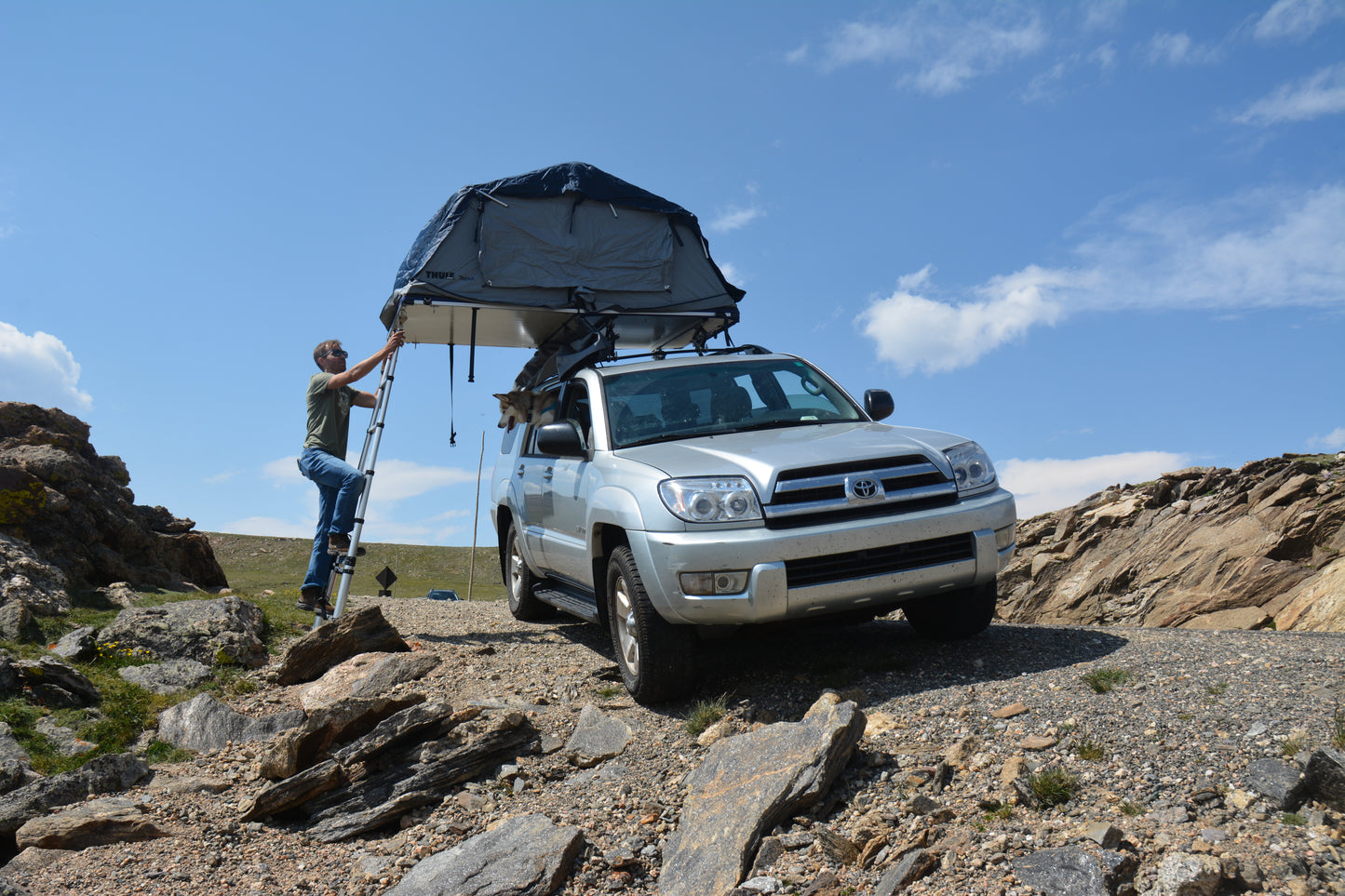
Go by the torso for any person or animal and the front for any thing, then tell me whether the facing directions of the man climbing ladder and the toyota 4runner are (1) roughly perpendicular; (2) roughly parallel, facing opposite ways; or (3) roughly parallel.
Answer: roughly perpendicular

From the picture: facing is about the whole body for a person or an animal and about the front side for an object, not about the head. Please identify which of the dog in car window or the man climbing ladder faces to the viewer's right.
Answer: the man climbing ladder

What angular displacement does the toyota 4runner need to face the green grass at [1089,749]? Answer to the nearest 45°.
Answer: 0° — it already faces it

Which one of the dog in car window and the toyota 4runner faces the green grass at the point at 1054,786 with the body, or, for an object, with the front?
the toyota 4runner

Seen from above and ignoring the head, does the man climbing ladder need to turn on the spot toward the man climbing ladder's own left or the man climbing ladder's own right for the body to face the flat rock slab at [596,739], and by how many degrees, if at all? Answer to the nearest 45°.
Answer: approximately 90° to the man climbing ladder's own right

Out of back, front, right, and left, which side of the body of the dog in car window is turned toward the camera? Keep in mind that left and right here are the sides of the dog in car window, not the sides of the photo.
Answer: left

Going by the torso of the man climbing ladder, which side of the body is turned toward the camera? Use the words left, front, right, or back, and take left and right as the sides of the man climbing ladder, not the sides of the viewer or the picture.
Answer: right

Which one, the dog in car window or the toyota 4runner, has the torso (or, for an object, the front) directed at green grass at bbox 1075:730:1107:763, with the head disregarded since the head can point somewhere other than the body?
the toyota 4runner

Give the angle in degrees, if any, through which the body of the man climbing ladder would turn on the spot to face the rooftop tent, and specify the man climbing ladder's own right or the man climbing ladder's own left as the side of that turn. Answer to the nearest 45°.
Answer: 0° — they already face it

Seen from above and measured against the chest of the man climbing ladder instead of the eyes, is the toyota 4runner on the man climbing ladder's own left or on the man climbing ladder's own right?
on the man climbing ladder's own right

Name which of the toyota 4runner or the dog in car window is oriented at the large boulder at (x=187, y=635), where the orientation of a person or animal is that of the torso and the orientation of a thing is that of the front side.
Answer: the dog in car window

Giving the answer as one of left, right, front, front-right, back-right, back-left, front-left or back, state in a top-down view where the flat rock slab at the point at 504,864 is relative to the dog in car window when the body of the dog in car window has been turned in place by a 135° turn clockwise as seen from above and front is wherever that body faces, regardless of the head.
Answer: back-right

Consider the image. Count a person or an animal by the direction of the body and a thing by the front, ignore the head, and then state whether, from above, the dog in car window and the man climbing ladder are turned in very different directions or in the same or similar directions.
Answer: very different directions

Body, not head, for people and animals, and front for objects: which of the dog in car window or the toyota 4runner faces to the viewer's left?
the dog in car window
